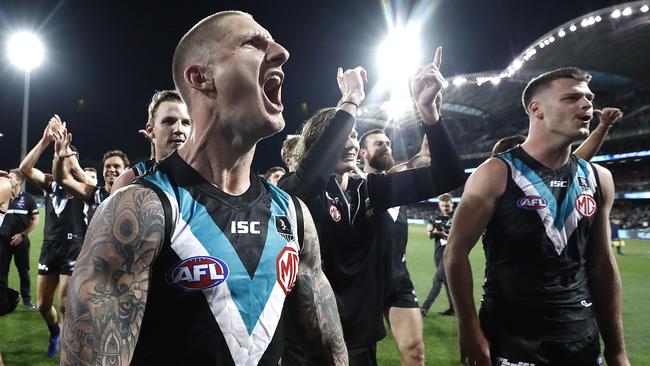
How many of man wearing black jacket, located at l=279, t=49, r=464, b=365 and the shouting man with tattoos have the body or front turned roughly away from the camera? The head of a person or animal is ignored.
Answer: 0

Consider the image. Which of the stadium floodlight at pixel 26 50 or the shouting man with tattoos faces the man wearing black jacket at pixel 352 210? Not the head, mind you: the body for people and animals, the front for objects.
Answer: the stadium floodlight

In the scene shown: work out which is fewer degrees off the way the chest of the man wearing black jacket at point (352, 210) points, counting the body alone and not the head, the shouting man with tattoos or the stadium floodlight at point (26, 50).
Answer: the shouting man with tattoos

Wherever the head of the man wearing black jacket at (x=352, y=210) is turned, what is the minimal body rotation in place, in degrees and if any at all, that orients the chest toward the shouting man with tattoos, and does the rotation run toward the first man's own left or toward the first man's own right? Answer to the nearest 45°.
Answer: approximately 45° to the first man's own right

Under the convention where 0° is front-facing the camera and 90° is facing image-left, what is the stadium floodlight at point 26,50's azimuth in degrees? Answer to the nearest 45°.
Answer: approximately 0°

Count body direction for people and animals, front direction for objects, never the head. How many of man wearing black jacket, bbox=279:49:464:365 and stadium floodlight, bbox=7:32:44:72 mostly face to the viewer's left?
0

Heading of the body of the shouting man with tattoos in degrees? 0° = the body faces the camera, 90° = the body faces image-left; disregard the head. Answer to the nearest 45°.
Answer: approximately 315°

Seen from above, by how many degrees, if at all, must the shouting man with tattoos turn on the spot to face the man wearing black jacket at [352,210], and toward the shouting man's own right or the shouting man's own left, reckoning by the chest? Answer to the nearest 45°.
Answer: approximately 90° to the shouting man's own left
